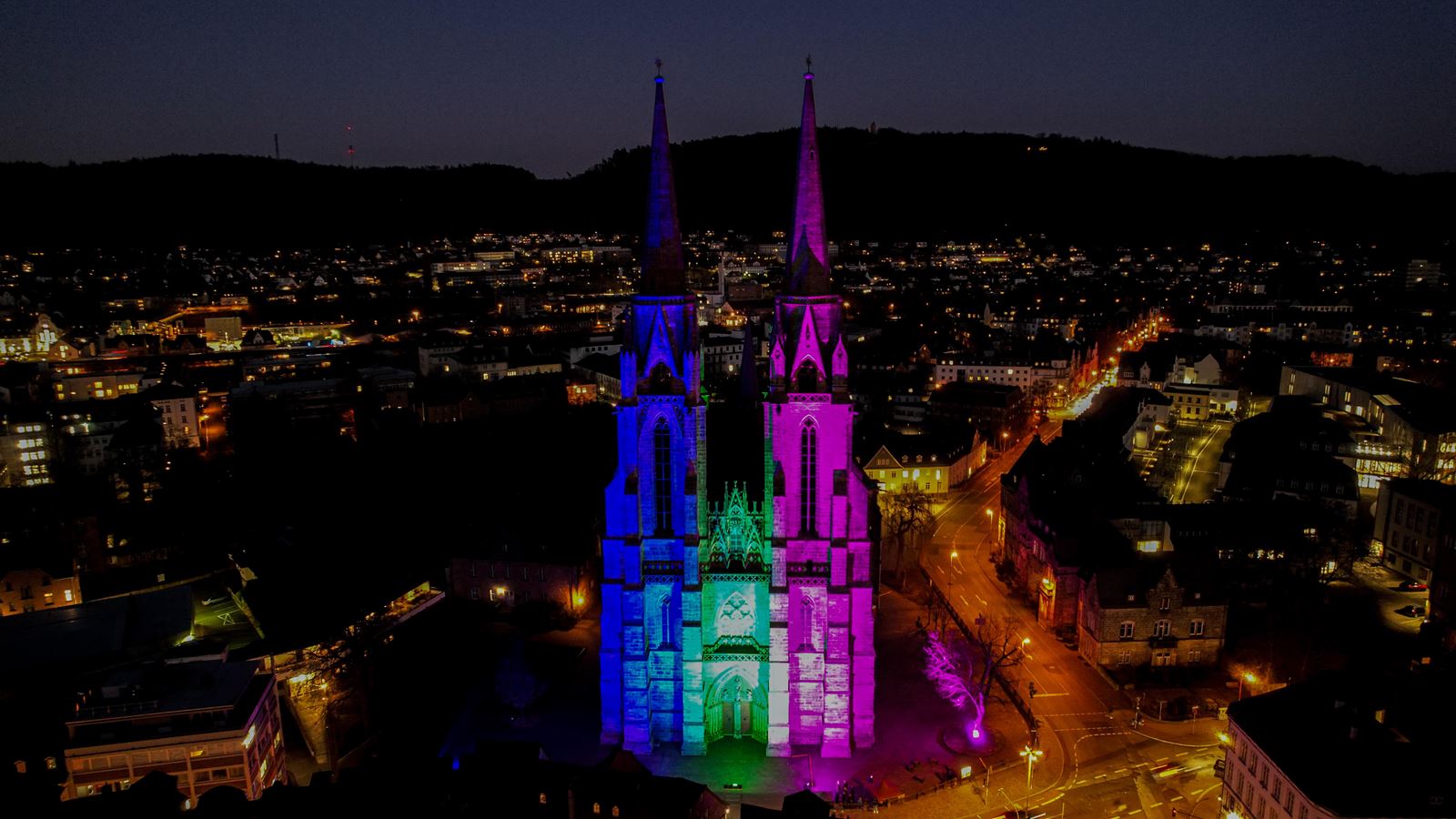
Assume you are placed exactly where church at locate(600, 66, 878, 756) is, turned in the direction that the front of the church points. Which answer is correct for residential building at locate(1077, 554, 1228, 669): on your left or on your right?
on your left

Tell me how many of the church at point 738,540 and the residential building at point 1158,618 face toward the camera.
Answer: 2

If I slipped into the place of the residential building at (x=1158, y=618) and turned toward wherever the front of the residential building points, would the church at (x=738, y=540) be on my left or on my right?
on my right

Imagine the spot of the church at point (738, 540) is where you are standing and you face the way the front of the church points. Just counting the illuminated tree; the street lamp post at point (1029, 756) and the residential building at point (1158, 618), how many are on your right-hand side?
0

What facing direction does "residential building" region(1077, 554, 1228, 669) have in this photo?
toward the camera

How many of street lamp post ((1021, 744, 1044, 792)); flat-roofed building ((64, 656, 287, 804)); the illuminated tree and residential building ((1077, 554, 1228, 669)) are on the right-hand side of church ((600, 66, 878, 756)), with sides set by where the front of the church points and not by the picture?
1

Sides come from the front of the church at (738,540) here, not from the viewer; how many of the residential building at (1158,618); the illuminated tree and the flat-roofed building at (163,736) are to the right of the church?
1

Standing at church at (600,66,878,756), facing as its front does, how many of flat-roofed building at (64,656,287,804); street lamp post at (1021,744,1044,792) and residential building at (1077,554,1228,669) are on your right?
1

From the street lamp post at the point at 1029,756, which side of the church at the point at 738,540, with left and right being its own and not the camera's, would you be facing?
left

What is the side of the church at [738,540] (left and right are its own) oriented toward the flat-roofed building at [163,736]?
right

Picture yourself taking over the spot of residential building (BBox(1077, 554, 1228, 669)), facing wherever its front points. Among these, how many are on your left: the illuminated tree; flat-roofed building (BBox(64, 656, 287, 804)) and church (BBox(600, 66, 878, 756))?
0

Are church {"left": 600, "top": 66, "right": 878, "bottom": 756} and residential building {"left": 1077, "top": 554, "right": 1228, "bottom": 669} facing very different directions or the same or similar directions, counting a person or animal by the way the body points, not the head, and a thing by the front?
same or similar directions

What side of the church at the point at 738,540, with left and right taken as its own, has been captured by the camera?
front
